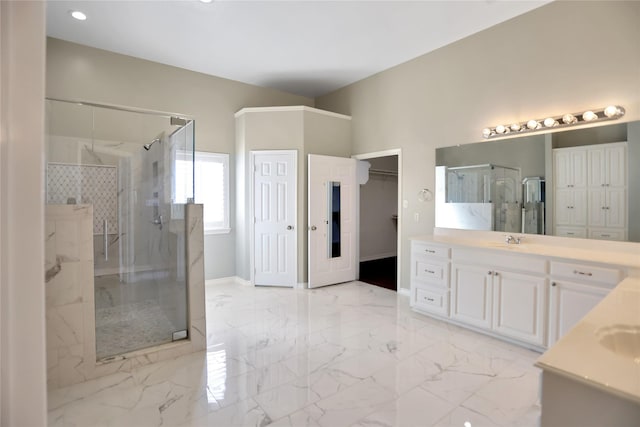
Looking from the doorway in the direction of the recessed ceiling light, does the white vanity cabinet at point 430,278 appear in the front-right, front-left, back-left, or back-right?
front-left

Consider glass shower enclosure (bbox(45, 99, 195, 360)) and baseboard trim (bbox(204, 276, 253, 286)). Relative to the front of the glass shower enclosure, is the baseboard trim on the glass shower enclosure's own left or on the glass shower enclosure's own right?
on the glass shower enclosure's own left

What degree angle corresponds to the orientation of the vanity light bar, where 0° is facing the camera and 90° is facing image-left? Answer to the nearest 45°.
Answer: approximately 45°

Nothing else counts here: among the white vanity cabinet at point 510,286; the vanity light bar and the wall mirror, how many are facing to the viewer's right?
0

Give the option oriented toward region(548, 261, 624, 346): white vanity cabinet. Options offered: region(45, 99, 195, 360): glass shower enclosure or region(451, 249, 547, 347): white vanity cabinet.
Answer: the glass shower enclosure

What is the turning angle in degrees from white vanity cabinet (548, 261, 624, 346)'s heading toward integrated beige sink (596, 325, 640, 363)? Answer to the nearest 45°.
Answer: approximately 45° to its left

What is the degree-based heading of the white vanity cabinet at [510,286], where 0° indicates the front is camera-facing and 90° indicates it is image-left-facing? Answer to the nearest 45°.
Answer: approximately 45°

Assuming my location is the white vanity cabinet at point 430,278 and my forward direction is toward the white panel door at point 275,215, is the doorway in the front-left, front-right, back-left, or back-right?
front-right

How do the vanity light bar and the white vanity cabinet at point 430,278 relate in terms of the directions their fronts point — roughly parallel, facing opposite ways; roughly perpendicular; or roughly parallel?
roughly parallel
